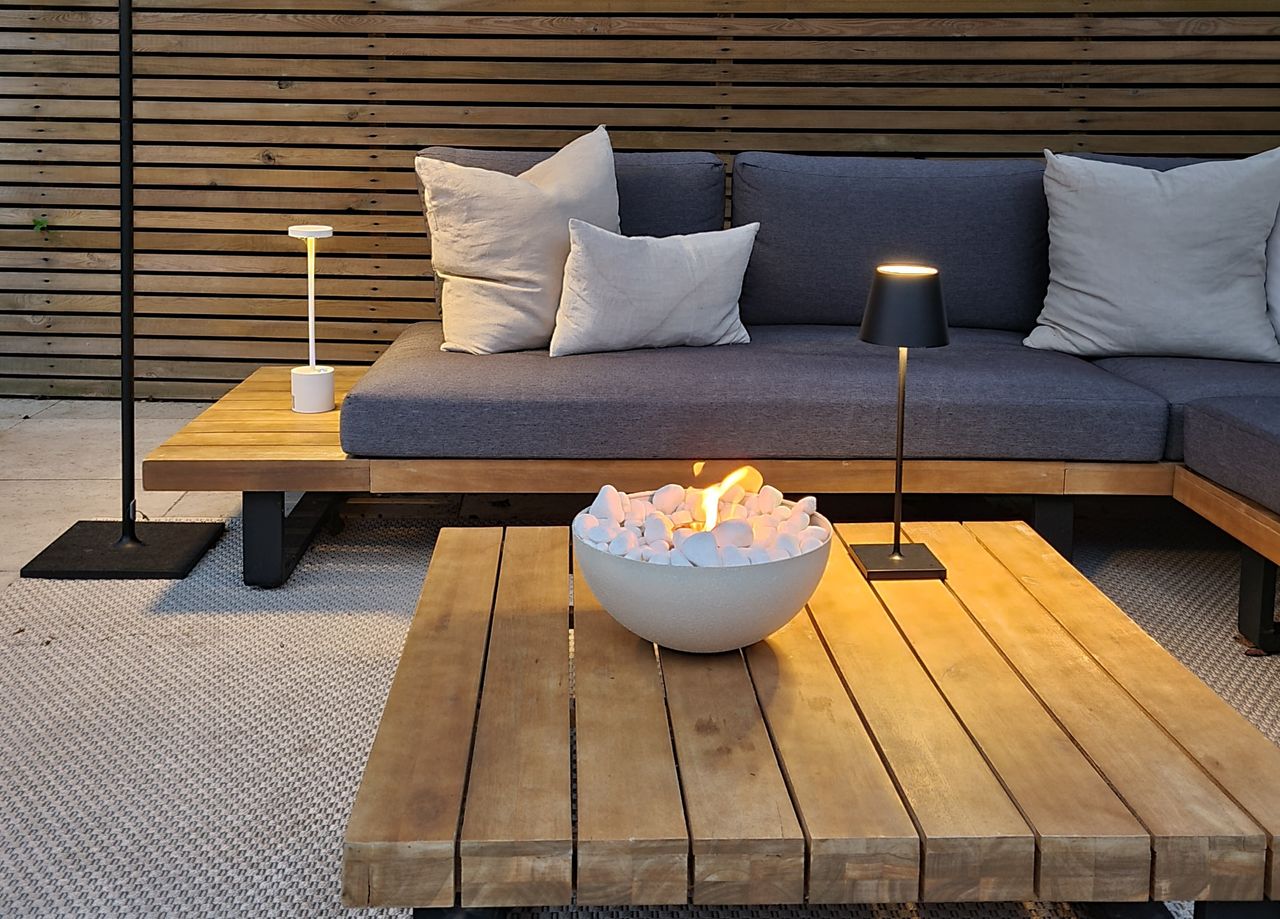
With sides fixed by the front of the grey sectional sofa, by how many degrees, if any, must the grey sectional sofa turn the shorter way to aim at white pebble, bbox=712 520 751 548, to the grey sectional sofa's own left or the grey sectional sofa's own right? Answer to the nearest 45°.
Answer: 0° — it already faces it

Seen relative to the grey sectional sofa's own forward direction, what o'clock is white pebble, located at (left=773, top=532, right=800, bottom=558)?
The white pebble is roughly at 12 o'clock from the grey sectional sofa.

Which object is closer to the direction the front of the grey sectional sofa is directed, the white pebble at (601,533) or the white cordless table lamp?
the white pebble

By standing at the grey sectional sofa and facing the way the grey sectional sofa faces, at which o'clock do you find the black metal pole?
The black metal pole is roughly at 3 o'clock from the grey sectional sofa.

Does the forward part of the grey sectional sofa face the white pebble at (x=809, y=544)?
yes

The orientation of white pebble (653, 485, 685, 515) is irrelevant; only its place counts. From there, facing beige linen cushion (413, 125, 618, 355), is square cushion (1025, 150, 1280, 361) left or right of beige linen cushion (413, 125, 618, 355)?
right

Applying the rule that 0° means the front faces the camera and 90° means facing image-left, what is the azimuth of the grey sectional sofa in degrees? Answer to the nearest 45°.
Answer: approximately 0°
